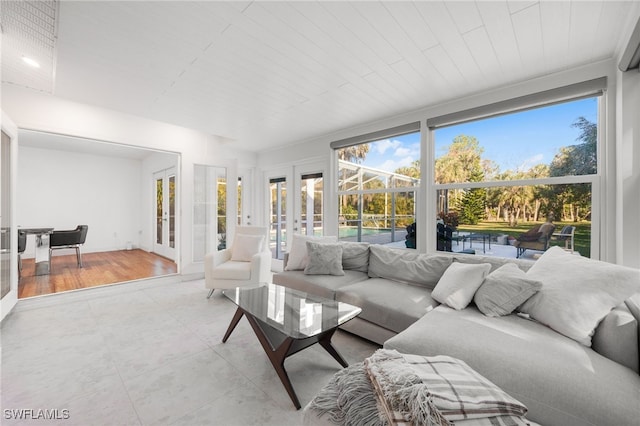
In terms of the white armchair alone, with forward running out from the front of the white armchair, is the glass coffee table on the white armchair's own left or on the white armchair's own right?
on the white armchair's own left

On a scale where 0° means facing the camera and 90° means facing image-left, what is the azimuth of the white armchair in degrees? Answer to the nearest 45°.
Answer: approximately 45°

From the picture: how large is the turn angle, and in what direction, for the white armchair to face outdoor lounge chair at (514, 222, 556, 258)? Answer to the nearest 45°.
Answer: approximately 90° to its left

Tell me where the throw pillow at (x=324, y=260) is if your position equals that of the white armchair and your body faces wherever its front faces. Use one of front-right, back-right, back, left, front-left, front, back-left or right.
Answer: left

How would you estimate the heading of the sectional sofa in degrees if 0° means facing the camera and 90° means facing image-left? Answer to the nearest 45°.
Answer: approximately 45°

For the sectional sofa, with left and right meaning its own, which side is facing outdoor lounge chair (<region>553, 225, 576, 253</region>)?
back

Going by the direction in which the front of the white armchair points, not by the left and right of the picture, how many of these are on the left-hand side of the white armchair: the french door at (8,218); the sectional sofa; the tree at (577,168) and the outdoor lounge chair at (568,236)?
3

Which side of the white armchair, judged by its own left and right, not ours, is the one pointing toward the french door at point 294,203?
back

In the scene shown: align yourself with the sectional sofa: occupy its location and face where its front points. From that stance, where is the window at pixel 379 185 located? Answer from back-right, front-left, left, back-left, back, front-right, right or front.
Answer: right

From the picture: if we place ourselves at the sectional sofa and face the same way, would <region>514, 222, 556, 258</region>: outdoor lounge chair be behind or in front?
behind

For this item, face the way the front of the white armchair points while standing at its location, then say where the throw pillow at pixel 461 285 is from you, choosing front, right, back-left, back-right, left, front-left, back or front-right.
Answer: left

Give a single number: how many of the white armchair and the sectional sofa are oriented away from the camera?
0

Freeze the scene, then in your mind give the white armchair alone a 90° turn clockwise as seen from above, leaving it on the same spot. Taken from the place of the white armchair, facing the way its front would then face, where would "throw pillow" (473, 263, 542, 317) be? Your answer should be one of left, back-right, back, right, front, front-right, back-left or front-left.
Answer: back

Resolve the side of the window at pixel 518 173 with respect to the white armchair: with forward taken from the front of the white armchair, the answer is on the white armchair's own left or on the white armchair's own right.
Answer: on the white armchair's own left

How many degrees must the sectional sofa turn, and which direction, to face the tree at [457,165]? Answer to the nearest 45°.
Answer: approximately 135° to its right

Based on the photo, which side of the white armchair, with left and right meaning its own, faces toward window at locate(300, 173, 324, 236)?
back

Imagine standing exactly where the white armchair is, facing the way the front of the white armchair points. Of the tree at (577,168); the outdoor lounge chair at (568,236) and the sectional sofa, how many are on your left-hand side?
3
